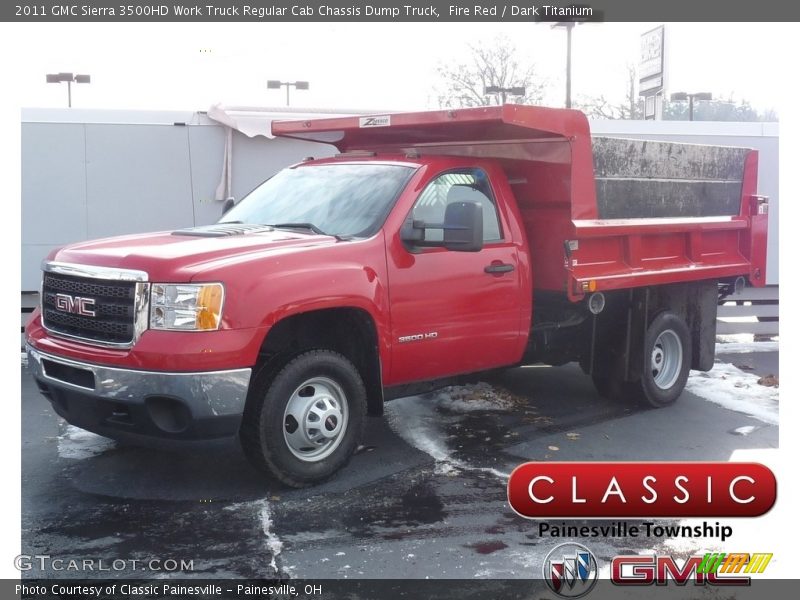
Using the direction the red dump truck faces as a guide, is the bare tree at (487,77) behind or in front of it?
behind

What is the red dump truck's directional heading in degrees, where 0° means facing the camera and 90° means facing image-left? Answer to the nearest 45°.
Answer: approximately 45°

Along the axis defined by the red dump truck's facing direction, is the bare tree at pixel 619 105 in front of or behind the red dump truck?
behind

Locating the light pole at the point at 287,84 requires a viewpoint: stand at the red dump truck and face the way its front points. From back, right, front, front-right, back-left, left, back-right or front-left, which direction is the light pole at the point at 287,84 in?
back-right
